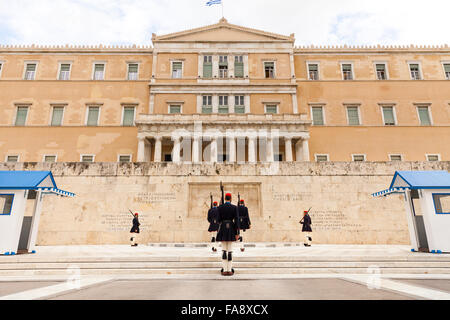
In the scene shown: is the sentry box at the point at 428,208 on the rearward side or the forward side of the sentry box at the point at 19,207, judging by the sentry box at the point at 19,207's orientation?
on the forward side
